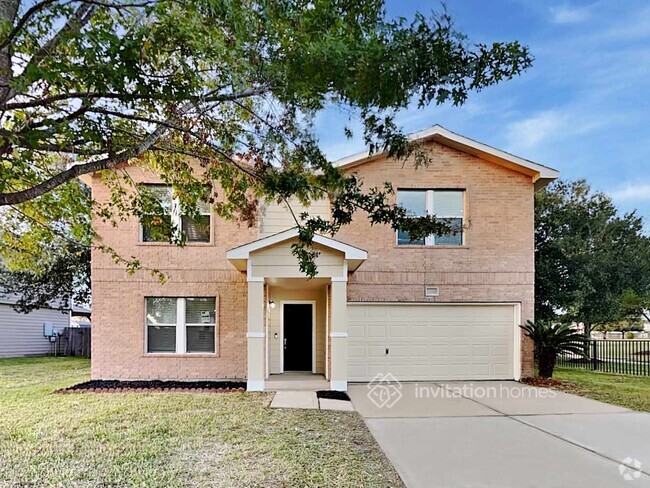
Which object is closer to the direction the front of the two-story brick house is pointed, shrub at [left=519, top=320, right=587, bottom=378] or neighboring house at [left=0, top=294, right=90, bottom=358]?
the shrub

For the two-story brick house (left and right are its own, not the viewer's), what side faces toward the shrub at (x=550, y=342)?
left

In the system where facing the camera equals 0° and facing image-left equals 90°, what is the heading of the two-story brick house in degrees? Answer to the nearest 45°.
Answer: approximately 0°

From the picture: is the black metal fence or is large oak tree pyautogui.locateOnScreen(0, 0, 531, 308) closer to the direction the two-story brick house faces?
the large oak tree

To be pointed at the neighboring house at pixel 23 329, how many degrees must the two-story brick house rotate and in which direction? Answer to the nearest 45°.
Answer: approximately 135° to its right

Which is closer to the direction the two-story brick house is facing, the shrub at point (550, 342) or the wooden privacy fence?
the shrub

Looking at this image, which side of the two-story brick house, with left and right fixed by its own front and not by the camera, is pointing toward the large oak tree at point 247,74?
front
